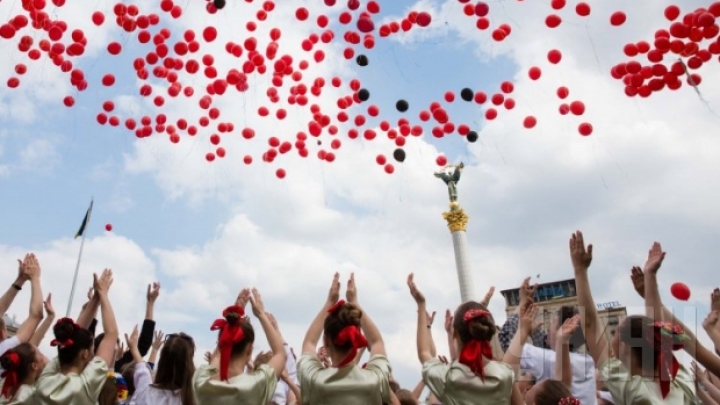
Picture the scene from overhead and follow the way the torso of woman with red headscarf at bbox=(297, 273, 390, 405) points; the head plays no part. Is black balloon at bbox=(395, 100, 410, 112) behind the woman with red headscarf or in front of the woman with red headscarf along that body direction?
in front

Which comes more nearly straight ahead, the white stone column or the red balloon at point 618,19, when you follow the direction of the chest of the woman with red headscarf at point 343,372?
the white stone column

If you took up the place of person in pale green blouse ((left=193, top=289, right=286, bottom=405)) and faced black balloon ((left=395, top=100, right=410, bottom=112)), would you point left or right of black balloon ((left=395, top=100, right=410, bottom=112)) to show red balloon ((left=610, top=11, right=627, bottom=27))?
right

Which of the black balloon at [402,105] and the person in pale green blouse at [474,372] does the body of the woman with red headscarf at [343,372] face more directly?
the black balloon

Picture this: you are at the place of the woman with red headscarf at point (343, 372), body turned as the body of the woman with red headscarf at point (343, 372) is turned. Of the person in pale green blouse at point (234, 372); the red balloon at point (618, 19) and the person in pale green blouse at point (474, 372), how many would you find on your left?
1

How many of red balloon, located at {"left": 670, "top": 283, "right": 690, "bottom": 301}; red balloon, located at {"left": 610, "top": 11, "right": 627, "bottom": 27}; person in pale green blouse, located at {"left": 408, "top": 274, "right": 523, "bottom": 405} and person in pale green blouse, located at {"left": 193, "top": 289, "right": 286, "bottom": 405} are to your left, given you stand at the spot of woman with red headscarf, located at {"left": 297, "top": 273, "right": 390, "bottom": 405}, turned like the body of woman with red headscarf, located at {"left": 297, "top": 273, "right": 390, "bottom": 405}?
1

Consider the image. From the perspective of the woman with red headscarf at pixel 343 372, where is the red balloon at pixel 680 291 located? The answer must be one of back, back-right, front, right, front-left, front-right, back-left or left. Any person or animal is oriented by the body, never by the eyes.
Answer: front-right

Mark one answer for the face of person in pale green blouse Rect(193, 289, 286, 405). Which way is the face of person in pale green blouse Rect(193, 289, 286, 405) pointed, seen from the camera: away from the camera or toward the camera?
away from the camera

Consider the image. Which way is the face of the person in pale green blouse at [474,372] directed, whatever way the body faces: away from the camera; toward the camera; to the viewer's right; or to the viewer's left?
away from the camera

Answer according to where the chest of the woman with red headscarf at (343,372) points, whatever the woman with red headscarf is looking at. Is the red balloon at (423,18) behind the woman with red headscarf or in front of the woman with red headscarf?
in front

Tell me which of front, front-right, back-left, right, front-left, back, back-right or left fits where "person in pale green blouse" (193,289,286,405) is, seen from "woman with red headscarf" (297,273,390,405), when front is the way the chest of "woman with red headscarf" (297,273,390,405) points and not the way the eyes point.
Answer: left

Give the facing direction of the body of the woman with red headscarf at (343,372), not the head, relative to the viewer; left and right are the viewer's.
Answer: facing away from the viewer

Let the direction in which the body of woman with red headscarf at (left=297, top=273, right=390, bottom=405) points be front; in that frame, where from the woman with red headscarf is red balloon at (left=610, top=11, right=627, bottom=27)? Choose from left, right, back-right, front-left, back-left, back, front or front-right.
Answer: front-right

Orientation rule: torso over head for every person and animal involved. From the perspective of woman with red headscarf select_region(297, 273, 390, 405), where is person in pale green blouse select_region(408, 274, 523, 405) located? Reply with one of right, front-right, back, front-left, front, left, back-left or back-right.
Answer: right

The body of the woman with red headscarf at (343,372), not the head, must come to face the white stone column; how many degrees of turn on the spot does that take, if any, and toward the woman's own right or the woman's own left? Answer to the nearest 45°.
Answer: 0° — they already face it
